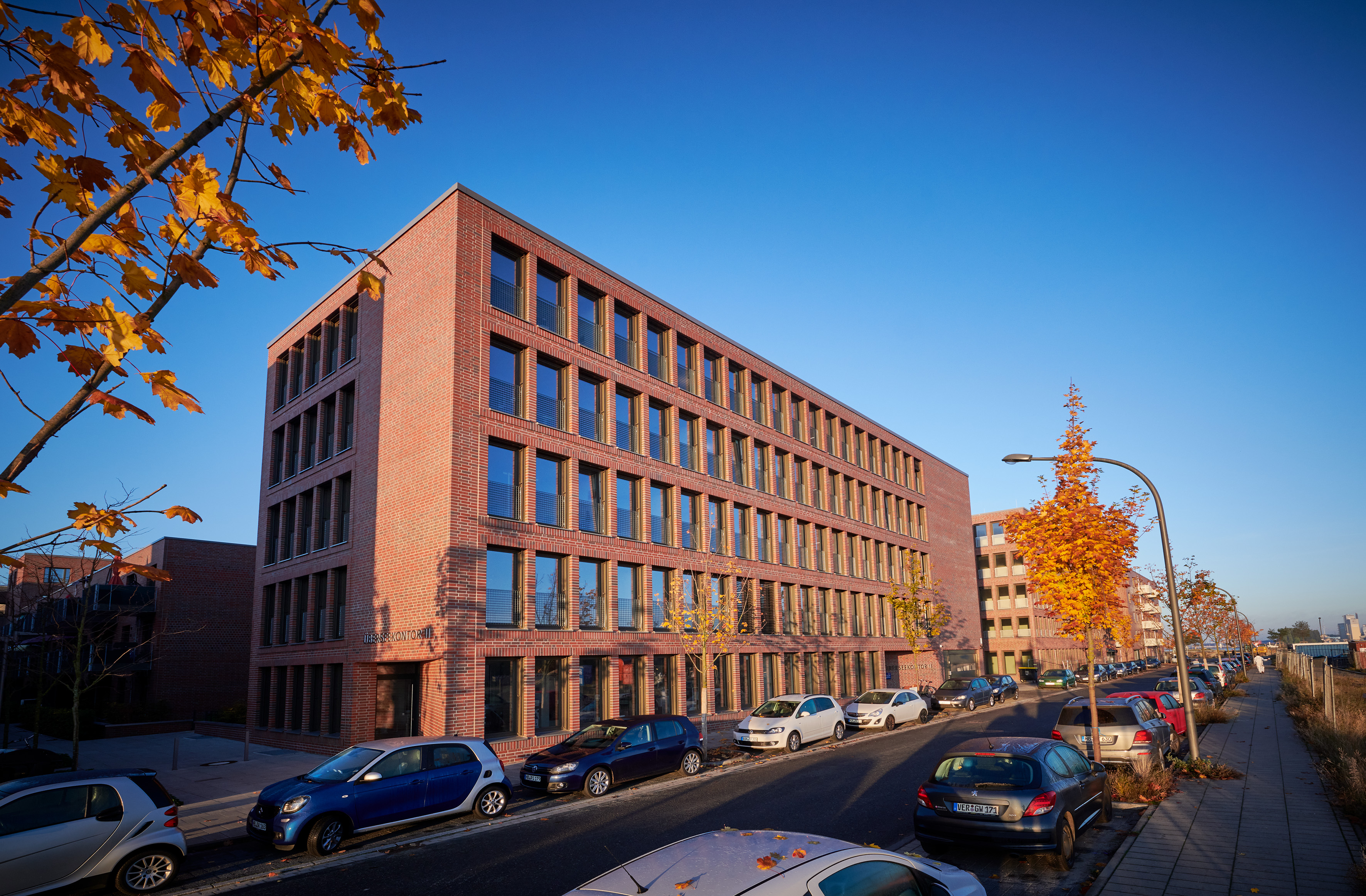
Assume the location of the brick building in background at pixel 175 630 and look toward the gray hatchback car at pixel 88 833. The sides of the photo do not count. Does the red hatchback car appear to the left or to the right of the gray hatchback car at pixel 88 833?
left

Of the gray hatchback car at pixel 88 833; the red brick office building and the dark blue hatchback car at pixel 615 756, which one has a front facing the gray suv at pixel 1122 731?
the red brick office building

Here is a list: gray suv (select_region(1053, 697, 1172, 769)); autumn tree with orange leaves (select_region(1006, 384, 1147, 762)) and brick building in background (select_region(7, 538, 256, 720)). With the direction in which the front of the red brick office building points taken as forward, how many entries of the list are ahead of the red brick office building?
2

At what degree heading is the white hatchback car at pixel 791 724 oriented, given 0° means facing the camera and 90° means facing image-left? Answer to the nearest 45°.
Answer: approximately 45°

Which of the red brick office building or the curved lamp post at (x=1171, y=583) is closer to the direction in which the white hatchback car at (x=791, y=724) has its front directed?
the red brick office building

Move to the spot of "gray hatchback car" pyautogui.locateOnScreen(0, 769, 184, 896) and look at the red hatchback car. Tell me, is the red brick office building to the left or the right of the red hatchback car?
left

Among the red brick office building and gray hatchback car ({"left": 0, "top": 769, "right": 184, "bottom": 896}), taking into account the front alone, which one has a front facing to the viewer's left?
the gray hatchback car

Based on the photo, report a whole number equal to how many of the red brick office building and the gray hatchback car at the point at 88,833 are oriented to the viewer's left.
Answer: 1

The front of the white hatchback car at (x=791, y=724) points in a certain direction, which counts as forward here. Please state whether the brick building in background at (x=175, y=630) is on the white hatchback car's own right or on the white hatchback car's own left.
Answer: on the white hatchback car's own right

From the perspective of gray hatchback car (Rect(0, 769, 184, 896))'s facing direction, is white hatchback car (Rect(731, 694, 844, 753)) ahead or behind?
behind

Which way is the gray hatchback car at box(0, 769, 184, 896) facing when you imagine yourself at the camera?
facing to the left of the viewer

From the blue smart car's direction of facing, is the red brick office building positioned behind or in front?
behind
